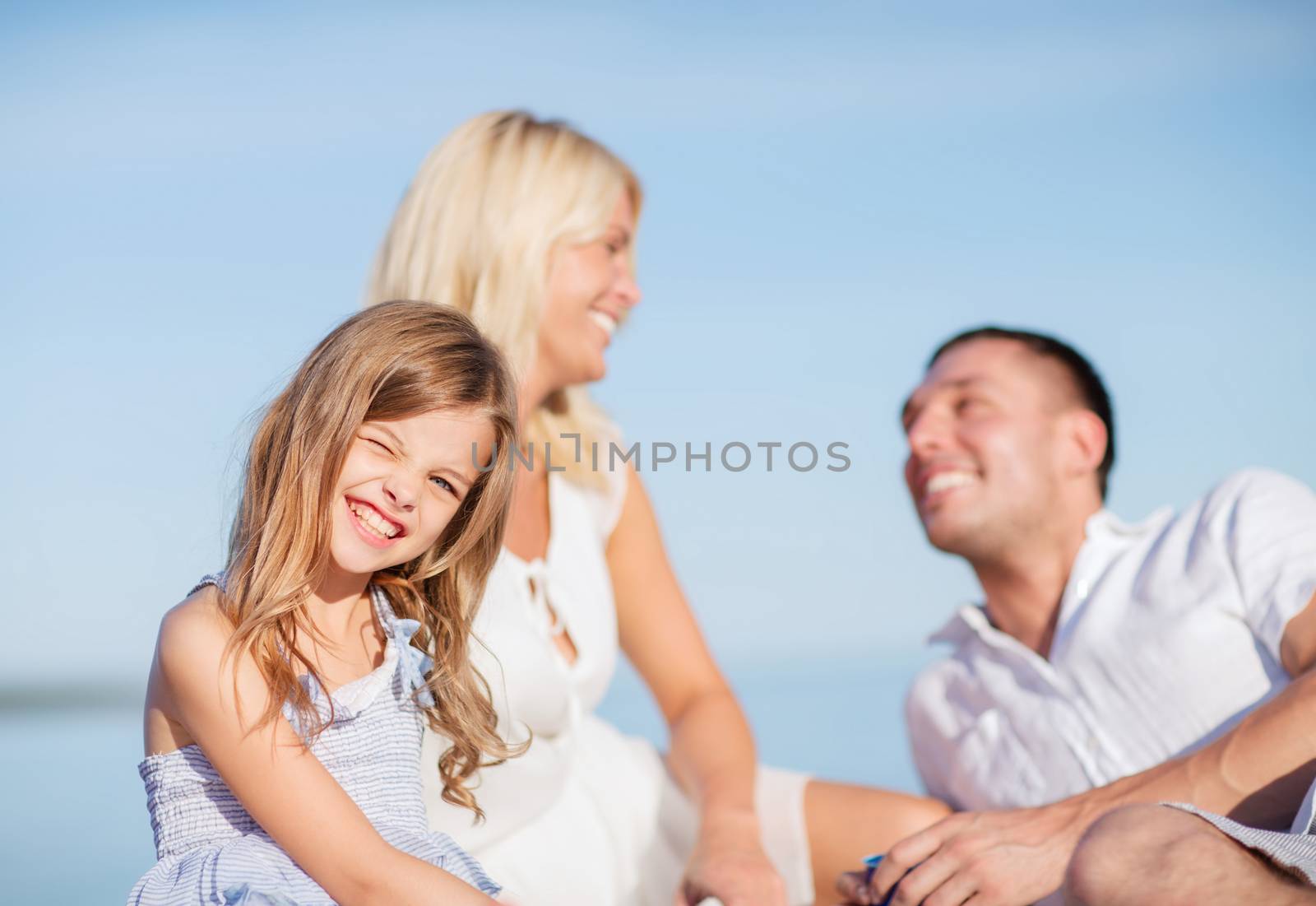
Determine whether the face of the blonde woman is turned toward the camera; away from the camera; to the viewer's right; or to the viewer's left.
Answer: to the viewer's right

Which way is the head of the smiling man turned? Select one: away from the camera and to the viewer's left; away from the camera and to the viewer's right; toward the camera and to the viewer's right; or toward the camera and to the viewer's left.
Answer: toward the camera and to the viewer's left

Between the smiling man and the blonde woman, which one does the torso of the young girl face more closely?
the smiling man

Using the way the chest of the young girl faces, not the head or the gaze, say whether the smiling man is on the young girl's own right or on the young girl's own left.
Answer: on the young girl's own left

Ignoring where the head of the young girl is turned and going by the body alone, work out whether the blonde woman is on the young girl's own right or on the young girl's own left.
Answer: on the young girl's own left
